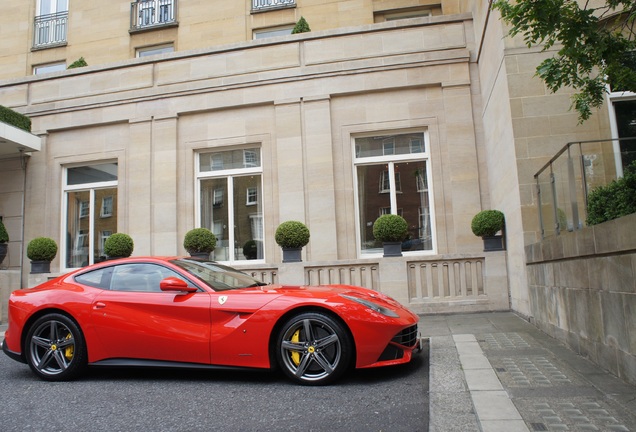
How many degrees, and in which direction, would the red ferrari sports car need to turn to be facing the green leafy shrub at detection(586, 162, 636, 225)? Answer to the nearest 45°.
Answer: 0° — it already faces it

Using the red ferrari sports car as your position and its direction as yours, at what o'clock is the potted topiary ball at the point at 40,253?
The potted topiary ball is roughly at 8 o'clock from the red ferrari sports car.

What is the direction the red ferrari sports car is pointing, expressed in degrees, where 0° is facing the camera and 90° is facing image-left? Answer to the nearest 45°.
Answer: approximately 270°

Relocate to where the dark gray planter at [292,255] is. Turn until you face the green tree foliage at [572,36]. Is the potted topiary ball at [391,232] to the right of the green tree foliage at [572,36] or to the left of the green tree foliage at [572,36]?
left

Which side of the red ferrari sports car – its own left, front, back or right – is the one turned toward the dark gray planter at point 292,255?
left

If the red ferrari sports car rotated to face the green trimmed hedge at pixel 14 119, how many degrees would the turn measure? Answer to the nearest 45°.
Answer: approximately 135° to its left

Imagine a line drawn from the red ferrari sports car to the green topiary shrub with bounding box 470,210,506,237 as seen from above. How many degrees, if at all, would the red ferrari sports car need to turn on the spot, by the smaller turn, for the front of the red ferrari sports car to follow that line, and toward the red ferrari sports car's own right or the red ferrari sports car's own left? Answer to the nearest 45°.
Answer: approximately 45° to the red ferrari sports car's own left

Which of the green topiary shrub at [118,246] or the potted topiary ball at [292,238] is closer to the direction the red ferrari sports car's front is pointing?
the potted topiary ball

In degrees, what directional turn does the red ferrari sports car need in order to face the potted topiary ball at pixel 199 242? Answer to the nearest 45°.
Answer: approximately 90° to its left

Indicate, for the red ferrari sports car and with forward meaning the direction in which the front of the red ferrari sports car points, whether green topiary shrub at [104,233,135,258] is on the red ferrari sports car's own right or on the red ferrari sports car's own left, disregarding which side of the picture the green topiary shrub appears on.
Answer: on the red ferrari sports car's own left
